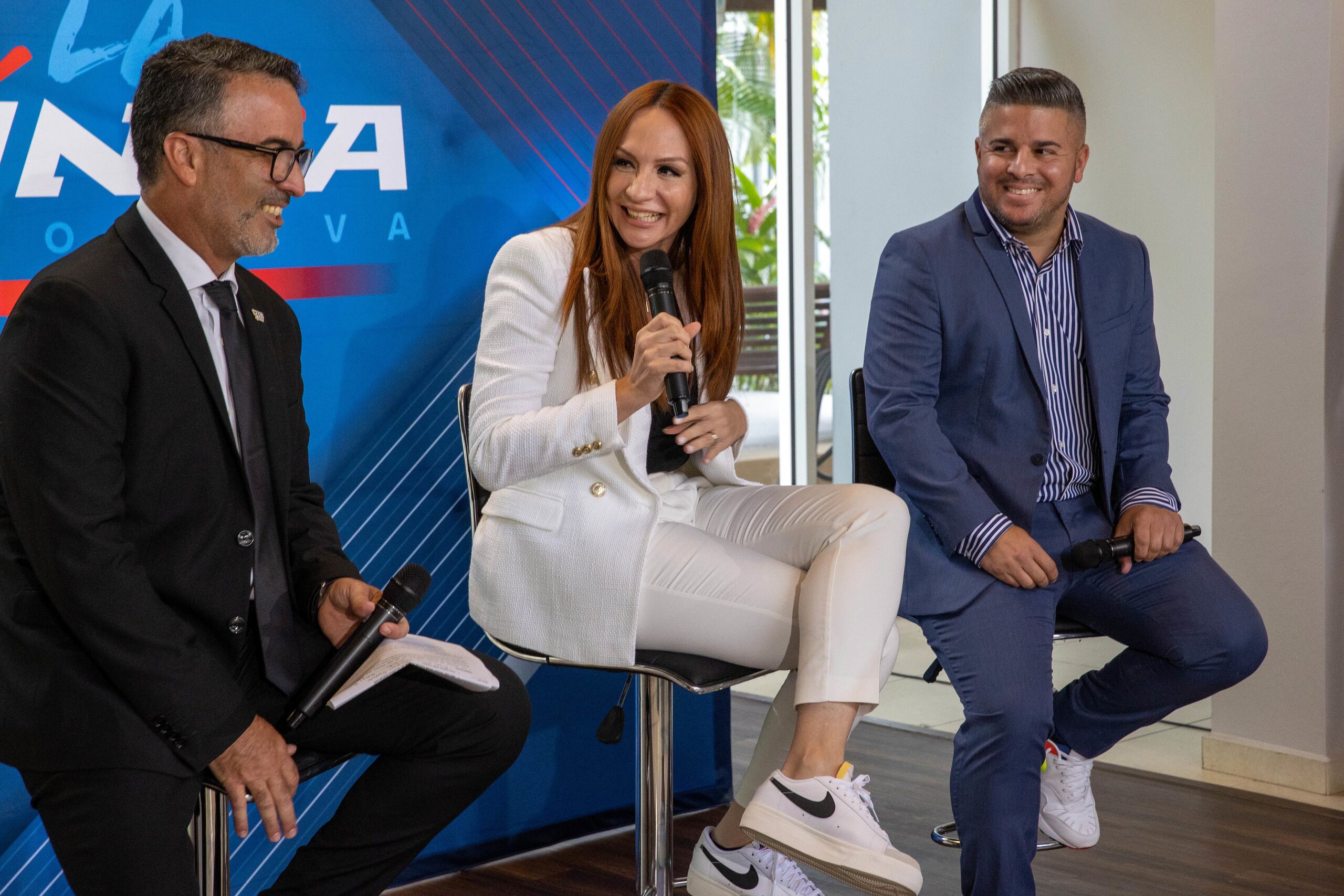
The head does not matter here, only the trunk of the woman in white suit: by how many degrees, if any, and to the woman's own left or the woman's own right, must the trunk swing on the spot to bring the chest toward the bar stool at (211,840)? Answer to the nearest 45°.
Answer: approximately 90° to the woman's own right

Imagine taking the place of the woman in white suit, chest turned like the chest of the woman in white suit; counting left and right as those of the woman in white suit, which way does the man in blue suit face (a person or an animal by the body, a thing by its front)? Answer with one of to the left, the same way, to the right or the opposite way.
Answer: the same way

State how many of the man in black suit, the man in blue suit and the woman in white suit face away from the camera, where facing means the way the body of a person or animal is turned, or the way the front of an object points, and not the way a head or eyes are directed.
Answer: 0

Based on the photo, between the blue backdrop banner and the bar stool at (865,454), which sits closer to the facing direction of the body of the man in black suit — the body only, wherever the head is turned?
the bar stool

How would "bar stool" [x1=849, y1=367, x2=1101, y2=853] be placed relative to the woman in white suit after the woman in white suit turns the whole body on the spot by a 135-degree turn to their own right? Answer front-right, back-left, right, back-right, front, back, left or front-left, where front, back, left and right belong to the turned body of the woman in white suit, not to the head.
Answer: back-right

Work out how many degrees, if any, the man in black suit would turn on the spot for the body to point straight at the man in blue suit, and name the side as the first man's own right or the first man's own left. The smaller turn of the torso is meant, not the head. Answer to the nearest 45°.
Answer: approximately 45° to the first man's own left

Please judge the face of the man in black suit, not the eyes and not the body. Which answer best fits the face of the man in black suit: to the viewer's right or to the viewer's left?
to the viewer's right

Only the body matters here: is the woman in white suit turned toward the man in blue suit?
no

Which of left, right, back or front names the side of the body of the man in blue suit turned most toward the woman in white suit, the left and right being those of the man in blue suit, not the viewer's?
right

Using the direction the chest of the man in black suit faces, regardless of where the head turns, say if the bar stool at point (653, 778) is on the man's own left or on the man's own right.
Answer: on the man's own left

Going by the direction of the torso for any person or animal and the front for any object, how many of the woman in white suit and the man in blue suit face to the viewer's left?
0

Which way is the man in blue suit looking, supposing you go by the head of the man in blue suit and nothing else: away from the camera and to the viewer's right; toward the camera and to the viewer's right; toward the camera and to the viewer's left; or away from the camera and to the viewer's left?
toward the camera and to the viewer's left

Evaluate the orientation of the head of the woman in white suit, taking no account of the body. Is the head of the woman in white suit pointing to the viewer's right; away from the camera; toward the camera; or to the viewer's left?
toward the camera

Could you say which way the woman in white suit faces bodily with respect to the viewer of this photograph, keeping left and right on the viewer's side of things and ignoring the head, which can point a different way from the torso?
facing the viewer and to the right of the viewer

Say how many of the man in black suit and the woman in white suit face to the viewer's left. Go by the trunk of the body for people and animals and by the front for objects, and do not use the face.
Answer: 0

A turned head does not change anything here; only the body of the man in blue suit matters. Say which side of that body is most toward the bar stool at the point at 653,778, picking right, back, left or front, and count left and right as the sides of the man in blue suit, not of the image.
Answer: right
